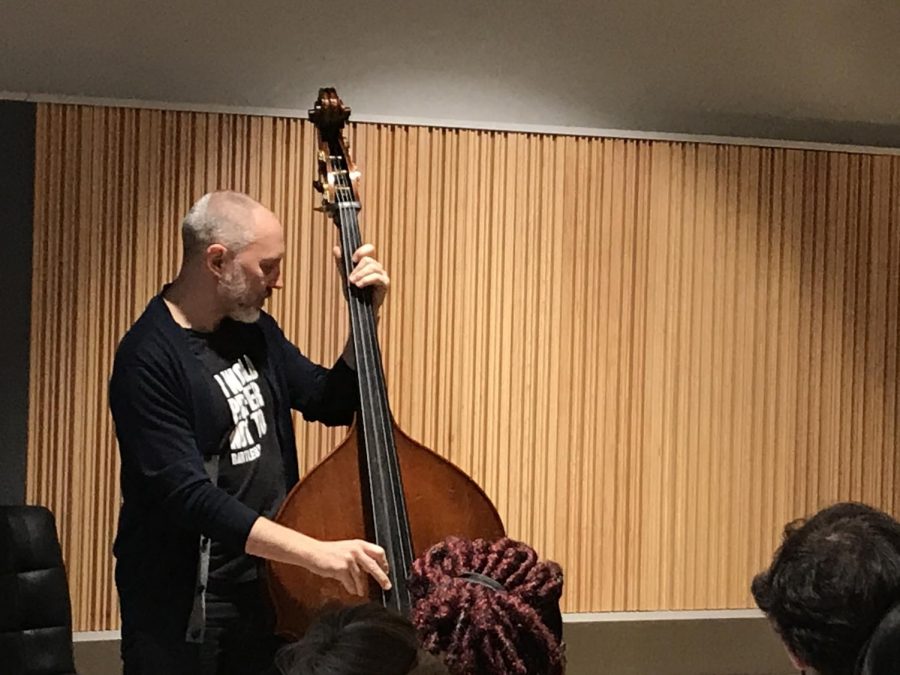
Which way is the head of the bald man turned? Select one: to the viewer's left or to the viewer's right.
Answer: to the viewer's right
